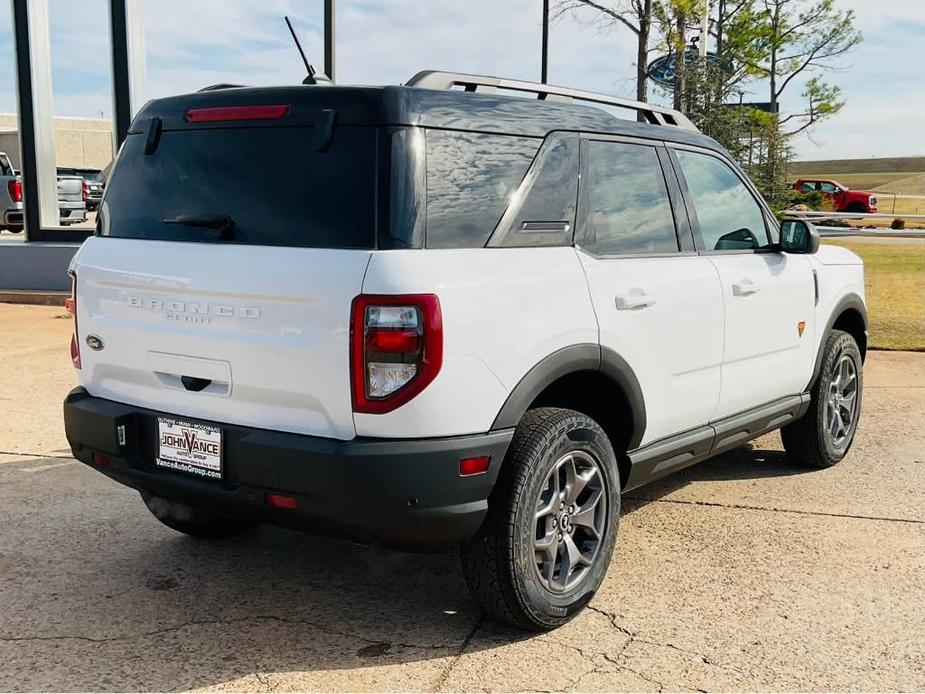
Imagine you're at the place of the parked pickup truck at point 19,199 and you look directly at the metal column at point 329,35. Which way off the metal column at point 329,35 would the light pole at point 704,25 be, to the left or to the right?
left

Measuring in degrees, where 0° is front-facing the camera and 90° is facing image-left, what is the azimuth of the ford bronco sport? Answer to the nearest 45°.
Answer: approximately 225°

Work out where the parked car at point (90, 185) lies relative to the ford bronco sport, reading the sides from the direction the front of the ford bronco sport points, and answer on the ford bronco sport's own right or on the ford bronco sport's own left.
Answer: on the ford bronco sport's own left

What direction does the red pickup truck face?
to the viewer's right

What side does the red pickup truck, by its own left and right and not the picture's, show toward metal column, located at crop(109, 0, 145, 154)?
right

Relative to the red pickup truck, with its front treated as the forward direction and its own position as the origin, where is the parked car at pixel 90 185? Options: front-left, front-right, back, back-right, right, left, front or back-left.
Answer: back-right

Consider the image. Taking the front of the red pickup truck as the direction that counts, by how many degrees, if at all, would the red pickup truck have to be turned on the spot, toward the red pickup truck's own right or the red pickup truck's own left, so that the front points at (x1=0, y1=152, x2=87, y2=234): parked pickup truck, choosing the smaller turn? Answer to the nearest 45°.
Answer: approximately 135° to the red pickup truck's own right

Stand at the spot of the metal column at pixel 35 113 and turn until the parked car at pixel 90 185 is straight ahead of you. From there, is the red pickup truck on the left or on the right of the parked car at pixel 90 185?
right

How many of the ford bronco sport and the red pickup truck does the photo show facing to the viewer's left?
0

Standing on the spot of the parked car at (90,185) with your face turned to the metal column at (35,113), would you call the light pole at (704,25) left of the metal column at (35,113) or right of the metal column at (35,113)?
left

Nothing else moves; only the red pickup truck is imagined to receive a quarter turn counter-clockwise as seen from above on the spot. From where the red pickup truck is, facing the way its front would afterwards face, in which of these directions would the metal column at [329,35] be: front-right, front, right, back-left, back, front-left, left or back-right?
back
